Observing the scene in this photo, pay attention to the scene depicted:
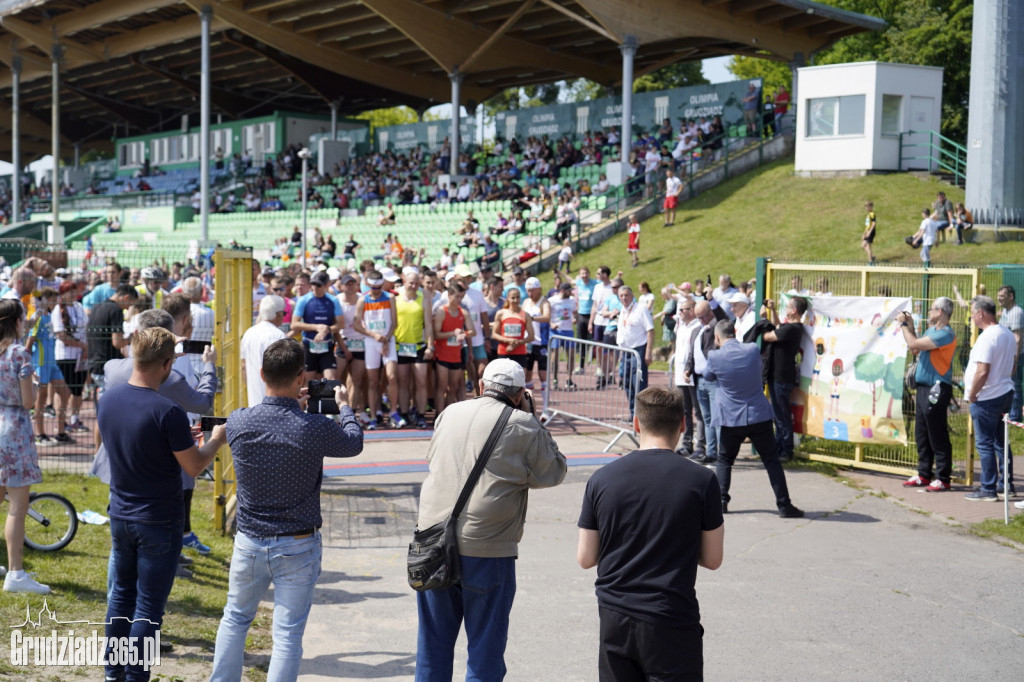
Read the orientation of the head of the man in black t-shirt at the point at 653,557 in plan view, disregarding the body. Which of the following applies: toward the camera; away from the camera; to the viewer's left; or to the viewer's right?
away from the camera

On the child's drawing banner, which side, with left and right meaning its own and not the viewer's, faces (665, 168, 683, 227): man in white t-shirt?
back

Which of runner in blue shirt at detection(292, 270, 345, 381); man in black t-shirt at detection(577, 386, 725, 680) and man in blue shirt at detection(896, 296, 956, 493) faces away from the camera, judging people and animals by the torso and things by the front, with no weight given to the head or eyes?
the man in black t-shirt

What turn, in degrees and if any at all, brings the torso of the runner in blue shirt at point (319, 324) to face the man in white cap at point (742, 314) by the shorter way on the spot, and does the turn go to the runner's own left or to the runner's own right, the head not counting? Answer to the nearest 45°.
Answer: approximately 90° to the runner's own left

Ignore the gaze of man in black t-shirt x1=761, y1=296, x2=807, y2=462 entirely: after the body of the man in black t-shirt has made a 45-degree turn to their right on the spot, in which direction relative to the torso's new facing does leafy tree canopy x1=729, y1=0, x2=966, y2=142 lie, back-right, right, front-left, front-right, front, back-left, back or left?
front-right

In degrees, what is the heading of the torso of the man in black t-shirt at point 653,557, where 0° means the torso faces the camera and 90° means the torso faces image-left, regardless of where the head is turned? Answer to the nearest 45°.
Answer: approximately 180°

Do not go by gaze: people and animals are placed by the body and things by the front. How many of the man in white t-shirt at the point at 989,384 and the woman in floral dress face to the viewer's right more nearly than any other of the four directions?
1

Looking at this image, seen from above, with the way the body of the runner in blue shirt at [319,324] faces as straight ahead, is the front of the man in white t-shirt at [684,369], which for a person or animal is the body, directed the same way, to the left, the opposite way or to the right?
to the right

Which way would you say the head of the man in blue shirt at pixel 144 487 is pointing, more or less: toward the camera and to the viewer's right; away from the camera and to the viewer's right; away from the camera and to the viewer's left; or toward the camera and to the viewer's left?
away from the camera and to the viewer's right

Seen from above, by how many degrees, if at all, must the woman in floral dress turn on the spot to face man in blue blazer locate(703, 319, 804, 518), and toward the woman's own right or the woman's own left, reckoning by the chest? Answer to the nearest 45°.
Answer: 0° — they already face them

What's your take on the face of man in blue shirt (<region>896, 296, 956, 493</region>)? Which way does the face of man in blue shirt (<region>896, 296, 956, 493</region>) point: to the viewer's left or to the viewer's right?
to the viewer's left
